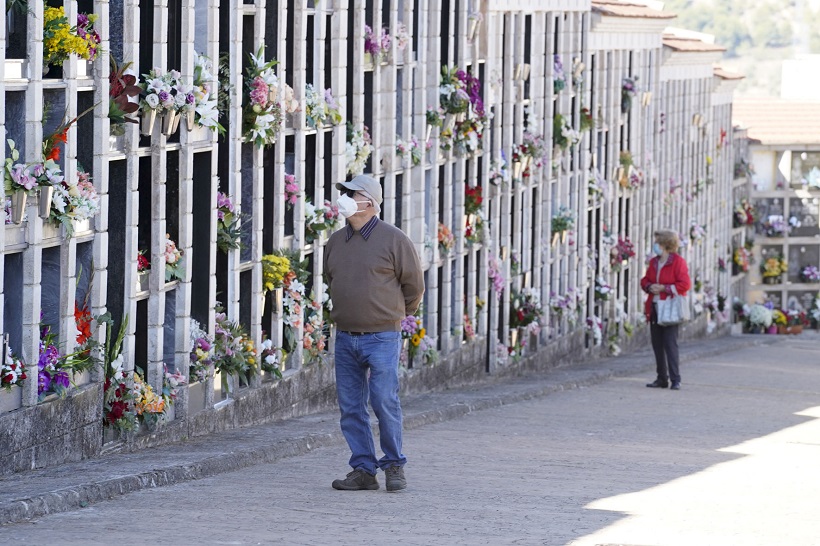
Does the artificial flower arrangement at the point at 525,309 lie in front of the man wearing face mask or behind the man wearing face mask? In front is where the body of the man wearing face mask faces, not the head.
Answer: behind

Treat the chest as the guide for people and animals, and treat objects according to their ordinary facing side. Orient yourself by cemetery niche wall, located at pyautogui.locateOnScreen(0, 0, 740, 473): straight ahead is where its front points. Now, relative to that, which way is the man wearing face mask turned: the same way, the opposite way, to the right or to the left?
to the right

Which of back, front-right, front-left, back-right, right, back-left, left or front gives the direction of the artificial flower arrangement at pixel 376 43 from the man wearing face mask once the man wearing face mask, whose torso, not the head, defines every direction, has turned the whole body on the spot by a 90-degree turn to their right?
front-right

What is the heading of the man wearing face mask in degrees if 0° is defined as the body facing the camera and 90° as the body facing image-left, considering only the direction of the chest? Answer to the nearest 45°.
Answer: approximately 45°

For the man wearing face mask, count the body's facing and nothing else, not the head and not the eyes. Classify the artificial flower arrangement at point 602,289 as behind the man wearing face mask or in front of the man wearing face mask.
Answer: behind

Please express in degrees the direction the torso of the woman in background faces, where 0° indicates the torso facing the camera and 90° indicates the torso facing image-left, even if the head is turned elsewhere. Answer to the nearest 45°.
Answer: approximately 45°

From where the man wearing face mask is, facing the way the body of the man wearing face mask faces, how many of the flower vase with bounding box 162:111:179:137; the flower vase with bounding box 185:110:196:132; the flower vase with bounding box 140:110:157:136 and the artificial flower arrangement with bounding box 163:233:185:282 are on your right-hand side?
4

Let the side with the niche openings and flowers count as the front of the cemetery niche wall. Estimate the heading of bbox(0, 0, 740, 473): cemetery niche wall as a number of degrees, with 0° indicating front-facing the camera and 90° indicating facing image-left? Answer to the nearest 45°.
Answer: approximately 315°

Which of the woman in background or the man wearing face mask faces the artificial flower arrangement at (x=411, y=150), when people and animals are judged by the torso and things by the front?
the woman in background
